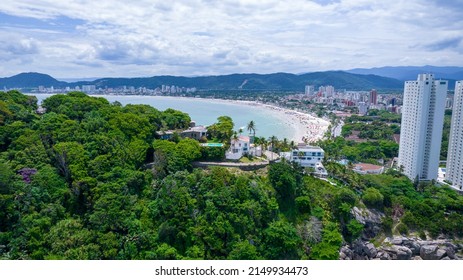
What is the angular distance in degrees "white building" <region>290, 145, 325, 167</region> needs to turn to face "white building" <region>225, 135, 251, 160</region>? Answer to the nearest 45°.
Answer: approximately 45° to its right

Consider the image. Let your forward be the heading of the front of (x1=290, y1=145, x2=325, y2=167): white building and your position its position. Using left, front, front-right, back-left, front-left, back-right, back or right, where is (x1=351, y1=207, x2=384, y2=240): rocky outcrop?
front-left

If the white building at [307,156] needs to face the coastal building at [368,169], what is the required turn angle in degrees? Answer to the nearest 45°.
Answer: approximately 135° to its left

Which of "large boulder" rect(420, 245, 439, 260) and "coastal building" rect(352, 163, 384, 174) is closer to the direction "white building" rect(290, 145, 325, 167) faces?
the large boulder

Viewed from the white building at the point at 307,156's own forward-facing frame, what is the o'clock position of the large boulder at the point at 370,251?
The large boulder is roughly at 11 o'clock from the white building.

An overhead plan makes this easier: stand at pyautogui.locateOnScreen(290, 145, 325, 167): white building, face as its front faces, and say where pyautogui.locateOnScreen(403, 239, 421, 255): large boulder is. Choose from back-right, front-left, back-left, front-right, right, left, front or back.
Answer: front-left

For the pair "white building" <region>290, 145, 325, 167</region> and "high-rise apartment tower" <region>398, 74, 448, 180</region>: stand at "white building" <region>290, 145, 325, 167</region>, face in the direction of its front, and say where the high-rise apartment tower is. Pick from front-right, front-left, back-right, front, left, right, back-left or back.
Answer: back-left

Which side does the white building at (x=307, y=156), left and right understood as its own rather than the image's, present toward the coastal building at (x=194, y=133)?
right

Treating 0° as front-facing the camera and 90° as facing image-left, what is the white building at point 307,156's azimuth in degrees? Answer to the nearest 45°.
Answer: approximately 0°

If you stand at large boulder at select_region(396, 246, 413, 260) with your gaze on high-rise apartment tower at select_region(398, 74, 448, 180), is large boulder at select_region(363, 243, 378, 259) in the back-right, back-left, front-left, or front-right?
back-left

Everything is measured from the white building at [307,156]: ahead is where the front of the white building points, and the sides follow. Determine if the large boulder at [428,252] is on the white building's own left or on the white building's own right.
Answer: on the white building's own left

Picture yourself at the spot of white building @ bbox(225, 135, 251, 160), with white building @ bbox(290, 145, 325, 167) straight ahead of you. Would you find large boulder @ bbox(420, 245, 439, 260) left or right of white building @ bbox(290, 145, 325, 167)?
right

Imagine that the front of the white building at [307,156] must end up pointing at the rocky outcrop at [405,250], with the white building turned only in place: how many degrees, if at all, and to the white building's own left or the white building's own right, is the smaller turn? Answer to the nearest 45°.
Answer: approximately 45° to the white building's own left
